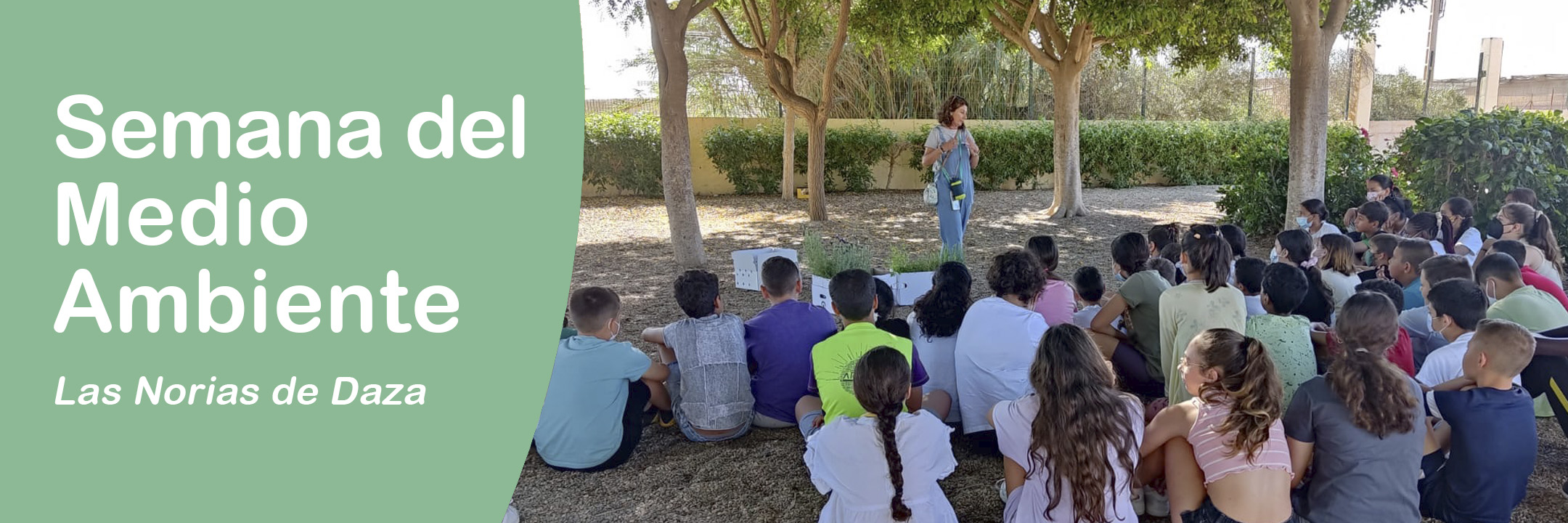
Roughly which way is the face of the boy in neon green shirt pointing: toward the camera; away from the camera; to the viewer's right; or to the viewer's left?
away from the camera

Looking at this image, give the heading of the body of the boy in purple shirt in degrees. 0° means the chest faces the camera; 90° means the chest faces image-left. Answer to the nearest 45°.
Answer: approximately 180°

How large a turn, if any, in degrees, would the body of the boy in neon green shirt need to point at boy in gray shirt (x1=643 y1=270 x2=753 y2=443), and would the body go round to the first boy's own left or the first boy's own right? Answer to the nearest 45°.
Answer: approximately 45° to the first boy's own left

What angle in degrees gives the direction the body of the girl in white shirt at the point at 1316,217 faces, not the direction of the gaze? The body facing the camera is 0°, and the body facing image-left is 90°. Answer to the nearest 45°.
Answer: approximately 90°

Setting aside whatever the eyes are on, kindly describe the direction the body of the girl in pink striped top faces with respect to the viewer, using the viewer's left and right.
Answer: facing away from the viewer and to the left of the viewer

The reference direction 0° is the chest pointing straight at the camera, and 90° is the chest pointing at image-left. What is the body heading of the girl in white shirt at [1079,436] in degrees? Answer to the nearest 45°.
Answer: approximately 180°

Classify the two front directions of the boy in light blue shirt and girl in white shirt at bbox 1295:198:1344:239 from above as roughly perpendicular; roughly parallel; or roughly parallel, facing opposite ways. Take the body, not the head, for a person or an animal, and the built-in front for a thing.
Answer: roughly perpendicular

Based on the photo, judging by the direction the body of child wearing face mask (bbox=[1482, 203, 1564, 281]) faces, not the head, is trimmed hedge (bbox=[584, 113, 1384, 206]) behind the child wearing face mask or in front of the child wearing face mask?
in front

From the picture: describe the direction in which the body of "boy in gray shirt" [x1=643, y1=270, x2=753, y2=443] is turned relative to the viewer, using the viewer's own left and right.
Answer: facing away from the viewer

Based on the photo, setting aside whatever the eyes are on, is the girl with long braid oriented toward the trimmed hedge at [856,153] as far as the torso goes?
yes

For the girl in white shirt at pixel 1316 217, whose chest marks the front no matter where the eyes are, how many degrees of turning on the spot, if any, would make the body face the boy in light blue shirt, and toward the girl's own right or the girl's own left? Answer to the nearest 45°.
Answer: approximately 45° to the girl's own left

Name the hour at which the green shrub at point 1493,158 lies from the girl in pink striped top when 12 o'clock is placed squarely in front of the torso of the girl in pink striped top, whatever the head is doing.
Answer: The green shrub is roughly at 2 o'clock from the girl in pink striped top.

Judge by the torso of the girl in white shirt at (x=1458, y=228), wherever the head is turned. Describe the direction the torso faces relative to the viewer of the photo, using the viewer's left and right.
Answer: facing to the left of the viewer

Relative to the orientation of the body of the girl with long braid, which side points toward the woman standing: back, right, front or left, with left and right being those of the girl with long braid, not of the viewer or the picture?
front
